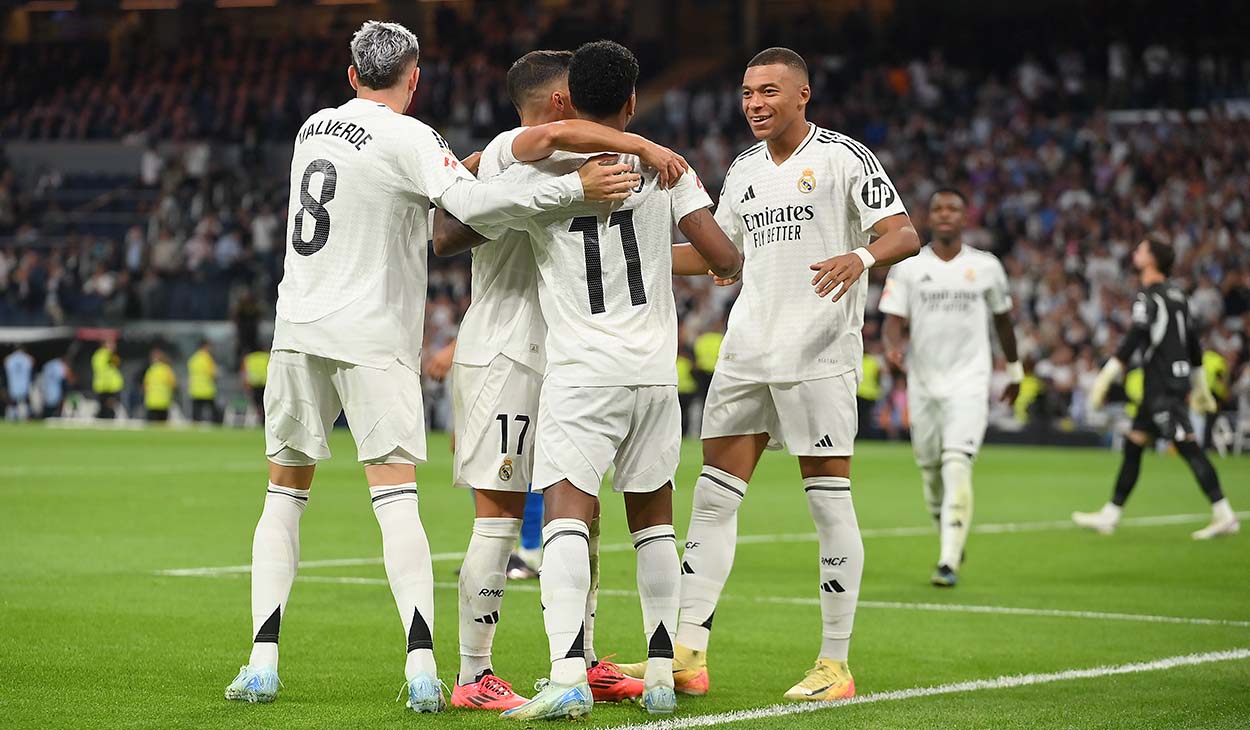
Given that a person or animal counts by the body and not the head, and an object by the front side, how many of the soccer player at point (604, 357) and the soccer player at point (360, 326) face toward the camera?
0

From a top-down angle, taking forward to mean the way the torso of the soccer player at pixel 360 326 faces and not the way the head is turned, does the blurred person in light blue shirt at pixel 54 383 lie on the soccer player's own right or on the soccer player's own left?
on the soccer player's own left

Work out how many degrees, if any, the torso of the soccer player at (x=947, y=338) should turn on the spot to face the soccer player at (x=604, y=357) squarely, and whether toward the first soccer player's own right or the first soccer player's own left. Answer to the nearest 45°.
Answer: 0° — they already face them

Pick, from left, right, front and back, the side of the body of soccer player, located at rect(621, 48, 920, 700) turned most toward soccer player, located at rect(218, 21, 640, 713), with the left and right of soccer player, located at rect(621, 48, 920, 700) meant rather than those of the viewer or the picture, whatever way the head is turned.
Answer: front

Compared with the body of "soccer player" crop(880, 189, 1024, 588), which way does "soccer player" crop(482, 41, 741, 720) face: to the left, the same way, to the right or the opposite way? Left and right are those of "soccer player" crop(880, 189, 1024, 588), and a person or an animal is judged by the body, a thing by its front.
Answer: the opposite way

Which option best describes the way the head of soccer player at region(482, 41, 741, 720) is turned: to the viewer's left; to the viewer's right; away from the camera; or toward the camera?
away from the camera

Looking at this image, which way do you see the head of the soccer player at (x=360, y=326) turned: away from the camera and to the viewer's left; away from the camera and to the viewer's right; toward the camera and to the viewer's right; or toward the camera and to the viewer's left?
away from the camera and to the viewer's right

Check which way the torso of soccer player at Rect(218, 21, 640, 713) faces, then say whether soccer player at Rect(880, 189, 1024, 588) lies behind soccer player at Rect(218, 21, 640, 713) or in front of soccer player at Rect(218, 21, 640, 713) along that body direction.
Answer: in front

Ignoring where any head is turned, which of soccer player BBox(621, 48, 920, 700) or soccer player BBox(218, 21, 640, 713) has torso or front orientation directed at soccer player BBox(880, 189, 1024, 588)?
soccer player BBox(218, 21, 640, 713)

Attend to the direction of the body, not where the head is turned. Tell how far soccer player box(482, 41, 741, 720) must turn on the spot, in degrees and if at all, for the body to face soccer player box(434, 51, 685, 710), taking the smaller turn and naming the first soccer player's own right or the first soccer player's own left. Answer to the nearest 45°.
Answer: approximately 45° to the first soccer player's own left

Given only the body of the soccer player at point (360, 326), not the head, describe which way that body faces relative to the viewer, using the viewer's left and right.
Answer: facing away from the viewer and to the right of the viewer

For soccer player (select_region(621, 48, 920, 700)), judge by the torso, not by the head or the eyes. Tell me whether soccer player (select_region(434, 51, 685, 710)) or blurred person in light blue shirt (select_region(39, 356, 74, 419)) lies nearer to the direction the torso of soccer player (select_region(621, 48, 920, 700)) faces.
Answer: the soccer player

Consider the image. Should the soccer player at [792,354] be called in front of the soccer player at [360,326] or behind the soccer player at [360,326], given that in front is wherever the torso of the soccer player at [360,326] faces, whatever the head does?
in front

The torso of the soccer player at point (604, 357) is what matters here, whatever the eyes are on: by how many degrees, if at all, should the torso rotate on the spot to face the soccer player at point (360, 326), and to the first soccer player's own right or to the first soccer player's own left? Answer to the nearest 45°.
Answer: approximately 90° to the first soccer player's own left

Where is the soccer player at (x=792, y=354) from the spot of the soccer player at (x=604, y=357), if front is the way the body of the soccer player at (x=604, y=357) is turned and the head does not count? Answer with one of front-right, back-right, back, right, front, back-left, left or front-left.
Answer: front-right

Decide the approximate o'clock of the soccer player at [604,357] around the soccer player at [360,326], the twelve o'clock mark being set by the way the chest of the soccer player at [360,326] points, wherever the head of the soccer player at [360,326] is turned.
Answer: the soccer player at [604,357] is roughly at 2 o'clock from the soccer player at [360,326].

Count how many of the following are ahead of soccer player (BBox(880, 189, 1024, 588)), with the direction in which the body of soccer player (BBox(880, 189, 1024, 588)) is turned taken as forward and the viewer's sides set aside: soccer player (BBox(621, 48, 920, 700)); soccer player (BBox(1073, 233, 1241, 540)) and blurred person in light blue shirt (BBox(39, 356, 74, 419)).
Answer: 1
